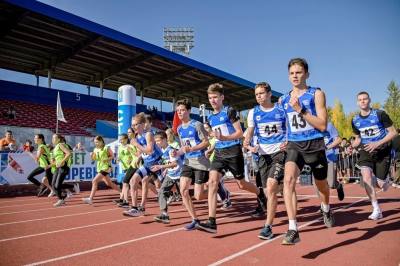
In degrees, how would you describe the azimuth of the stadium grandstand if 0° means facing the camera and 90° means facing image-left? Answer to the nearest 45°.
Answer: approximately 315°

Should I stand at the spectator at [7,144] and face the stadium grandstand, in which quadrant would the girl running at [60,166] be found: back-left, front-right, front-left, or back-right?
back-right

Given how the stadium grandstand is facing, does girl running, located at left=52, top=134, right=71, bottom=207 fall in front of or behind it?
in front

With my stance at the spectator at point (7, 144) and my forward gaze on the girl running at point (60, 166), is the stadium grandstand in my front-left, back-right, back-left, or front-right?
back-left

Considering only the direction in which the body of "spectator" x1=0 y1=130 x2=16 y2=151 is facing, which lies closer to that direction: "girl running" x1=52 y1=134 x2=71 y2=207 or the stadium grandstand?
the girl running
